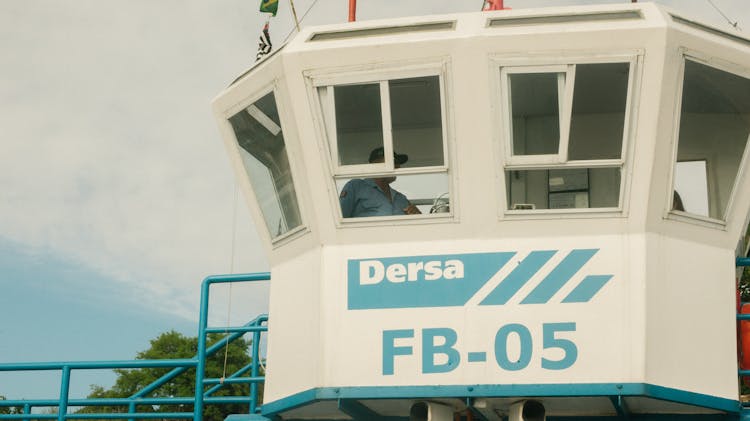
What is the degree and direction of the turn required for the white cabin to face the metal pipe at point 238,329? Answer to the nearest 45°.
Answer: approximately 135° to its right

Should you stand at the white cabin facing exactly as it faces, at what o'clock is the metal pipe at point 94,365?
The metal pipe is roughly at 4 o'clock from the white cabin.

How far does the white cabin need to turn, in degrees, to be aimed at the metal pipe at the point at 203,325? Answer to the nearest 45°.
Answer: approximately 135° to its right

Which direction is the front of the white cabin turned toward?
toward the camera

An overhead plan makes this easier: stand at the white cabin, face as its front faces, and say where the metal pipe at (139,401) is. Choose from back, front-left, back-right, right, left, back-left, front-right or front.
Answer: back-right

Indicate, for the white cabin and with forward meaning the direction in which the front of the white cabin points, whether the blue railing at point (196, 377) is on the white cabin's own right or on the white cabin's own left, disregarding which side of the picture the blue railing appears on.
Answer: on the white cabin's own right
